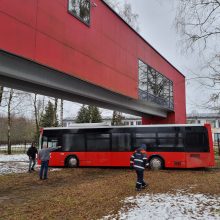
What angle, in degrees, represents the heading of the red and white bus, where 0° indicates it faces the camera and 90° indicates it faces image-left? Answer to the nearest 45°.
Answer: approximately 90°
